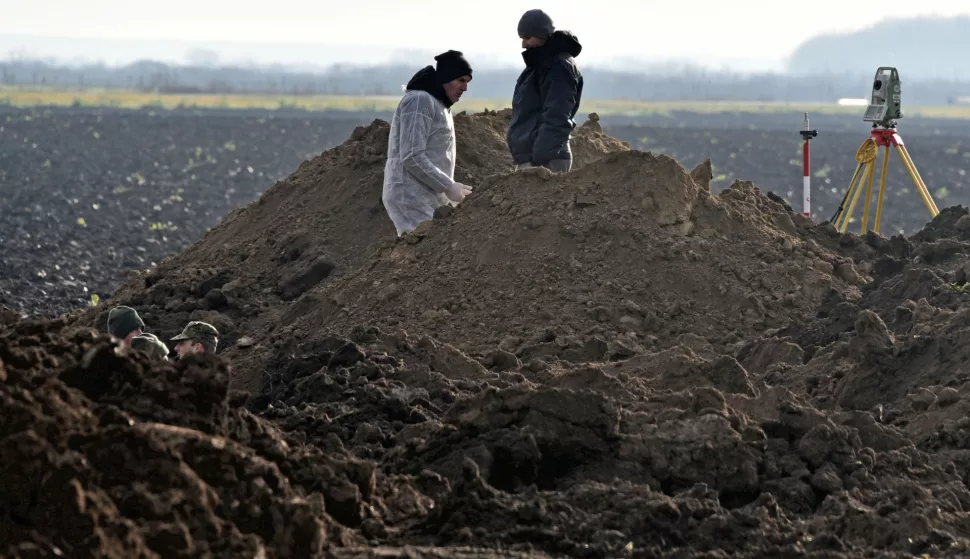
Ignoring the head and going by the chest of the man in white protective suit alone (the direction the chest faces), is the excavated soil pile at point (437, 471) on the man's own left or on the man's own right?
on the man's own right

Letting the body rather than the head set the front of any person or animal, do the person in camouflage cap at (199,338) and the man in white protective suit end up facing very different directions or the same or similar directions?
very different directions

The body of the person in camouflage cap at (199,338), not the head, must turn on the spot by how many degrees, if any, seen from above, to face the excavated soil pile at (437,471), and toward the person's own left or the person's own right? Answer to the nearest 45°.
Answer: approximately 90° to the person's own left

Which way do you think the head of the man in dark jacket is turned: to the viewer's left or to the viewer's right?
to the viewer's left

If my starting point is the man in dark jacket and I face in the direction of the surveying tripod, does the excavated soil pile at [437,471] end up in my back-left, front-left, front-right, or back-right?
back-right

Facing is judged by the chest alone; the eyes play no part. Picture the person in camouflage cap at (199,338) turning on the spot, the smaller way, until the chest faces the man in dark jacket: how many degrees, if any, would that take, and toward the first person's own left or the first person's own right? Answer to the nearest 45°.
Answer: approximately 135° to the first person's own right

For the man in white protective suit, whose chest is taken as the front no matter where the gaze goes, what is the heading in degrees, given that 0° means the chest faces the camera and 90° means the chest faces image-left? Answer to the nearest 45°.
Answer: approximately 270°

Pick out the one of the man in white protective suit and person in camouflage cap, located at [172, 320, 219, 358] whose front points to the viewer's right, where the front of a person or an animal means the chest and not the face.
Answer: the man in white protective suit

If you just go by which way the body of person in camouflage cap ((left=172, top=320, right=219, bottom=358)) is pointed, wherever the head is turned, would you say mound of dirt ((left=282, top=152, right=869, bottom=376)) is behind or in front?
behind

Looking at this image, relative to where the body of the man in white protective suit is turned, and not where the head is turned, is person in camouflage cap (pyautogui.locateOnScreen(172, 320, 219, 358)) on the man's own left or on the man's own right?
on the man's own right
